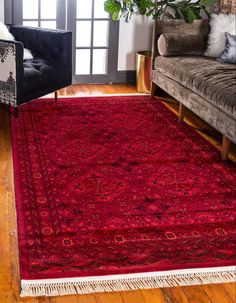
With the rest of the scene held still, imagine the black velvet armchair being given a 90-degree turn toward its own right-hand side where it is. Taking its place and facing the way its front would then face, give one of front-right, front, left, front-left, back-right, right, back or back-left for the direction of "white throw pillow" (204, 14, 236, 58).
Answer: back-left

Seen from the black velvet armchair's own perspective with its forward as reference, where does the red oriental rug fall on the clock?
The red oriental rug is roughly at 1 o'clock from the black velvet armchair.

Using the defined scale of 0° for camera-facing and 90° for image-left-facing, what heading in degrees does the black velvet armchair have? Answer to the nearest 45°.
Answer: approximately 315°
